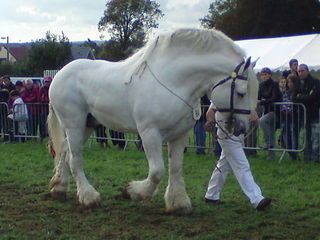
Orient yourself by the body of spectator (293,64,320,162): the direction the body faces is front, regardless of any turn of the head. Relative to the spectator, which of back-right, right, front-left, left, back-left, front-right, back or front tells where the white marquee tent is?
back-right

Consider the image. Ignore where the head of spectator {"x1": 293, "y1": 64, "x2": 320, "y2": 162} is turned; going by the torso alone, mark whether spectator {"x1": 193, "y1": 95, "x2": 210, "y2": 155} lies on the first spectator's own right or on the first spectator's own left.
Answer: on the first spectator's own right

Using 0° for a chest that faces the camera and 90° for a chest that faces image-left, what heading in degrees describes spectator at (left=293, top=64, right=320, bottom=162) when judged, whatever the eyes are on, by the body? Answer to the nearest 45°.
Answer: approximately 45°

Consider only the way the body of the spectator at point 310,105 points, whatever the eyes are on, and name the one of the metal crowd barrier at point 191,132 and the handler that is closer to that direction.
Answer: the handler

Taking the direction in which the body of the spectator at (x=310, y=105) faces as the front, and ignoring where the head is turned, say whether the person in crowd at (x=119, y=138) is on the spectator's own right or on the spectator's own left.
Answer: on the spectator's own right

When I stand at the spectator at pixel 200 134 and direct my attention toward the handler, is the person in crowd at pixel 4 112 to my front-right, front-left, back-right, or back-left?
back-right

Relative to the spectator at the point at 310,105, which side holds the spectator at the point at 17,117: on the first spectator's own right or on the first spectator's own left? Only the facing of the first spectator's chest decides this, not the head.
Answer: on the first spectator's own right
